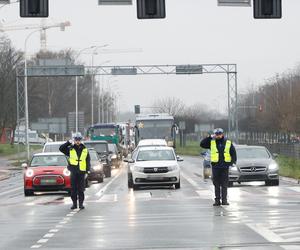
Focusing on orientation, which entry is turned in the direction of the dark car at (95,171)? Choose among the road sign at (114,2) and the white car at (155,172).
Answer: the road sign

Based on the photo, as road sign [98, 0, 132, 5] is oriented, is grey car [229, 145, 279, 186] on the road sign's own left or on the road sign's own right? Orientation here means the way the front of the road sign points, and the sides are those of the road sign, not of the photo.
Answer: on the road sign's own right

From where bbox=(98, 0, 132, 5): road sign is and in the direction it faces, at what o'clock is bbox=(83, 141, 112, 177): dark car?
The dark car is roughly at 12 o'clock from the road sign.

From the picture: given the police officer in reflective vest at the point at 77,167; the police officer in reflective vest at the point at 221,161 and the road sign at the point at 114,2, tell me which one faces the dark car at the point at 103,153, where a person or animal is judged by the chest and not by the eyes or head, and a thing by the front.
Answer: the road sign

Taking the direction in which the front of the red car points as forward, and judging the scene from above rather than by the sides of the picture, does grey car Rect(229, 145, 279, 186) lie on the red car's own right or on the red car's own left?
on the red car's own left

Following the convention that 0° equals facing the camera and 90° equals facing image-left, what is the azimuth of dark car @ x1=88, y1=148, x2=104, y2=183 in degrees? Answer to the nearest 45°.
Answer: approximately 0°

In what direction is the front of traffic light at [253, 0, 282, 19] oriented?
away from the camera

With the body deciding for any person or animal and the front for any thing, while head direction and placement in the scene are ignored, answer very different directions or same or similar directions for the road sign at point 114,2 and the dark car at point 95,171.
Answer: very different directions

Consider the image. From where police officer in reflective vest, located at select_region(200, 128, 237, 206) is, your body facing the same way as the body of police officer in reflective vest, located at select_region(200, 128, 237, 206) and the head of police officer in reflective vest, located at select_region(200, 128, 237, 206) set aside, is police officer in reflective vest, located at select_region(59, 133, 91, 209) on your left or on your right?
on your right

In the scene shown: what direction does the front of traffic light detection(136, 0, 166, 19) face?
away from the camera

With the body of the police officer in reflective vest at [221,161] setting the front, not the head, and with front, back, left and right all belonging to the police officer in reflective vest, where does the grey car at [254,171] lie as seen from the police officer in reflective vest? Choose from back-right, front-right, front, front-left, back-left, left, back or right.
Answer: back

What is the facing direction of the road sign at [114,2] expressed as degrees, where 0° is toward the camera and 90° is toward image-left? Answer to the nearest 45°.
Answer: approximately 180°
